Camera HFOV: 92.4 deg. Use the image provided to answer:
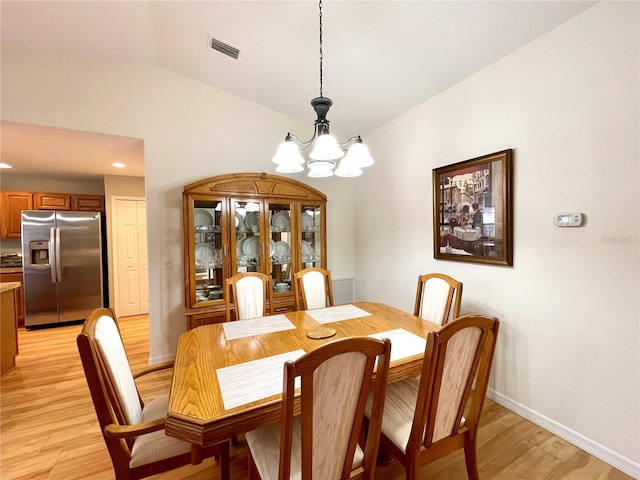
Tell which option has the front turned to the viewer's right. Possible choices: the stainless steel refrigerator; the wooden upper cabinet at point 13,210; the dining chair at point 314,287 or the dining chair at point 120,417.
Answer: the dining chair at point 120,417

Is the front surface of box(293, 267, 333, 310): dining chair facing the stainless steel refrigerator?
no

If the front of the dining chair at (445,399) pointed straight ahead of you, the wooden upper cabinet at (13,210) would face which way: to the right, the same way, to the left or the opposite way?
the opposite way

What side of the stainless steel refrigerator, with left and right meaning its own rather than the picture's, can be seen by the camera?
front

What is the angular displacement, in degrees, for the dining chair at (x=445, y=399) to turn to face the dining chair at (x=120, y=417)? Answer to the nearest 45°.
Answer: approximately 90° to its left

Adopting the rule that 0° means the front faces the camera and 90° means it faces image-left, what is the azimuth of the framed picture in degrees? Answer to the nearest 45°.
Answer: approximately 45°

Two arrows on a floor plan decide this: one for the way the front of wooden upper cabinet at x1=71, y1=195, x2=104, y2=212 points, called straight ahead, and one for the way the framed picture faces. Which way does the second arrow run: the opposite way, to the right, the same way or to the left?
to the right

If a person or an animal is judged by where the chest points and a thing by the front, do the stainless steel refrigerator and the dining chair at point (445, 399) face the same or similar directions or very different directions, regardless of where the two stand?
very different directions

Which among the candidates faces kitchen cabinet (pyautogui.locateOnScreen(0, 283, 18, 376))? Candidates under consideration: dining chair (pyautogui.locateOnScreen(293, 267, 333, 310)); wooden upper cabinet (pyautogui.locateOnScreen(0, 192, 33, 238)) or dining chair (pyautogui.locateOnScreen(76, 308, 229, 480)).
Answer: the wooden upper cabinet

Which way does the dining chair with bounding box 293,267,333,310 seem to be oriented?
toward the camera

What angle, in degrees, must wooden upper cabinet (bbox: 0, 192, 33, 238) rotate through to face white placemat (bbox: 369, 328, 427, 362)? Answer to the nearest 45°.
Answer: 0° — it already faces it

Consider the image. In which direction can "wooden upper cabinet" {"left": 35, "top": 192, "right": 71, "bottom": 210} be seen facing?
toward the camera

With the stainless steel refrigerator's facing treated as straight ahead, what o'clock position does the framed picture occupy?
The framed picture is roughly at 11 o'clock from the stainless steel refrigerator.

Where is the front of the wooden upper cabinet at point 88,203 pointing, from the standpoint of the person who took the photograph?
facing the viewer

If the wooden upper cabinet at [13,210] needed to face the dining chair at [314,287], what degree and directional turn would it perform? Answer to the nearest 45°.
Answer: approximately 45° to its left

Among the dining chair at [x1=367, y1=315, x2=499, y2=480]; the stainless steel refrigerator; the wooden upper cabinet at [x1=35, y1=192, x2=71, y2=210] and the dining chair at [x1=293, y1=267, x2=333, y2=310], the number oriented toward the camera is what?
3

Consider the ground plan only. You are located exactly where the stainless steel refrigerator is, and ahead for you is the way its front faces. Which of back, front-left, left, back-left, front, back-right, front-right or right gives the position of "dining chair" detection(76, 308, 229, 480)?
front
